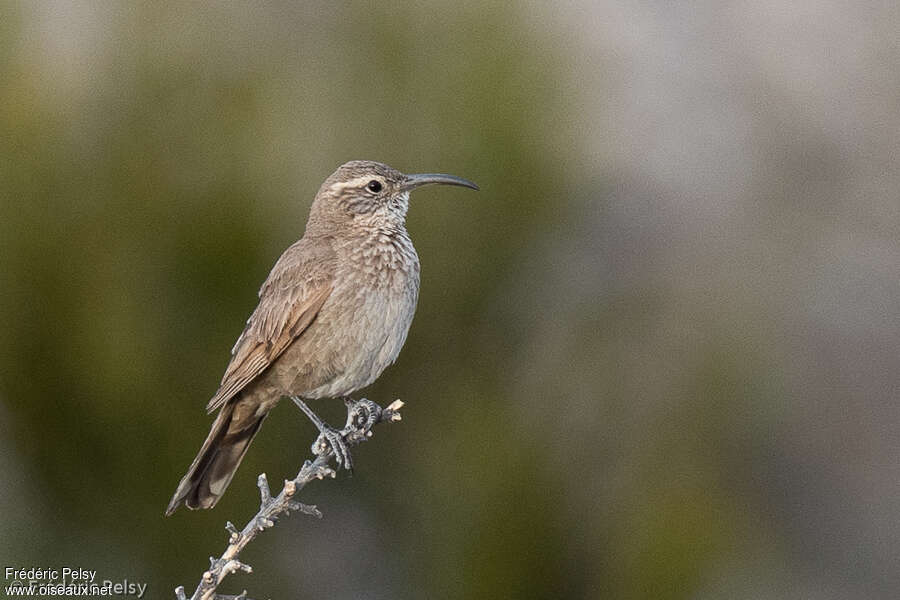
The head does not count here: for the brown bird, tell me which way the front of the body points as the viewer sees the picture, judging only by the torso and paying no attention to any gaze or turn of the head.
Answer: to the viewer's right
